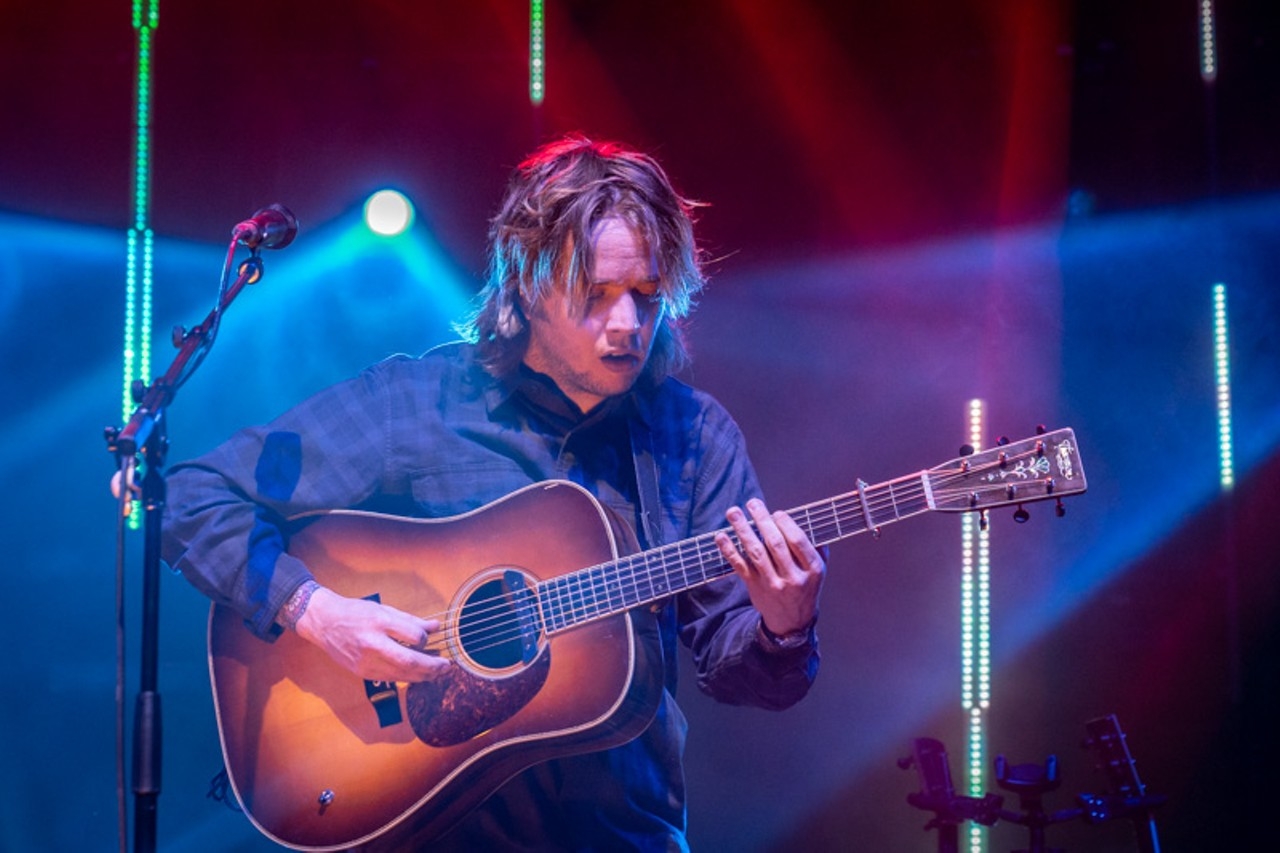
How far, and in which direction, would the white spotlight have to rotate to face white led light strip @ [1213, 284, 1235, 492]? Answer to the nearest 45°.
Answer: approximately 90° to its left

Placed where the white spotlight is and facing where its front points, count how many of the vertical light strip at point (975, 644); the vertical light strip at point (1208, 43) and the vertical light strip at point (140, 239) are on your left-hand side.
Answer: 2

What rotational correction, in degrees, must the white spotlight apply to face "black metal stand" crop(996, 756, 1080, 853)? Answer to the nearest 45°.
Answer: approximately 90° to its left

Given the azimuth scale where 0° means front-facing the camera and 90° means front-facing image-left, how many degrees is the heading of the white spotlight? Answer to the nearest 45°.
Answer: approximately 0°

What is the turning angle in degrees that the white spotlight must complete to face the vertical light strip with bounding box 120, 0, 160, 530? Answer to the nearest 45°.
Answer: approximately 90° to its right

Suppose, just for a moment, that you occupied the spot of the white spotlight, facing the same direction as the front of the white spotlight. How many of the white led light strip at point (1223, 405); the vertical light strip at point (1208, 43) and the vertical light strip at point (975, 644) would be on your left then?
3

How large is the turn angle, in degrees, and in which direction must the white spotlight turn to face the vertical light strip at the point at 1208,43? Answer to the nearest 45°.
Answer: approximately 90° to its left

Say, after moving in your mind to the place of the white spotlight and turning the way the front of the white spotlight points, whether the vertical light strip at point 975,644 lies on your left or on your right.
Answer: on your left

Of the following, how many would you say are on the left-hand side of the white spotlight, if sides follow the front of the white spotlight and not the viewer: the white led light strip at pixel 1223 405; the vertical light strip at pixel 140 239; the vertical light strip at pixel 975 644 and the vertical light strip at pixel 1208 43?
3

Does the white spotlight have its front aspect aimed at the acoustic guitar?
yes
